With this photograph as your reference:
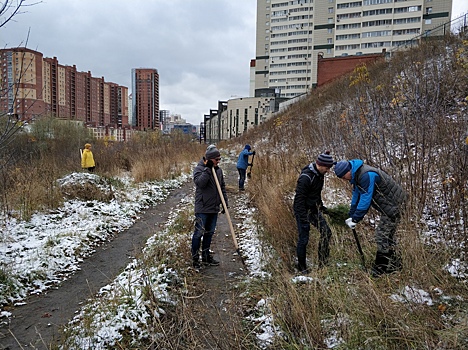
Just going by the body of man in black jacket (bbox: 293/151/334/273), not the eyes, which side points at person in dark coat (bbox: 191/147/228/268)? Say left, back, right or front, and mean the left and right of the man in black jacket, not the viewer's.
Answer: back

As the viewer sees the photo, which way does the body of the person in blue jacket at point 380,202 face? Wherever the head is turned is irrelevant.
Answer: to the viewer's left

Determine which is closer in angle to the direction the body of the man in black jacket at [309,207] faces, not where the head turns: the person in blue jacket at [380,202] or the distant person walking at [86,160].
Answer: the person in blue jacket

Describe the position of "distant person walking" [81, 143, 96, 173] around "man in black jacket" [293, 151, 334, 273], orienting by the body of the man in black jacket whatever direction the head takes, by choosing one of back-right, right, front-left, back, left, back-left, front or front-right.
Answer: back-left

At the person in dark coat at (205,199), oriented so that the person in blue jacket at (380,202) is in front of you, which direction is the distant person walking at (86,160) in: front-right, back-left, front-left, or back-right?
back-left

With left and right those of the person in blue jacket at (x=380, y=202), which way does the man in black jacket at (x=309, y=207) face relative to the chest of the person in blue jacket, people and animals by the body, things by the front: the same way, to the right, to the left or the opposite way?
the opposite way

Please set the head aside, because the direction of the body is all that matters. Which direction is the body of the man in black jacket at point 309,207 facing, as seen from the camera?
to the viewer's right

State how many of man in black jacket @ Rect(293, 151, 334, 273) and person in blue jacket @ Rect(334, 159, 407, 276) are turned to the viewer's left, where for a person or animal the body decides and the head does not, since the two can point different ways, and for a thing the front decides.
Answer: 1
